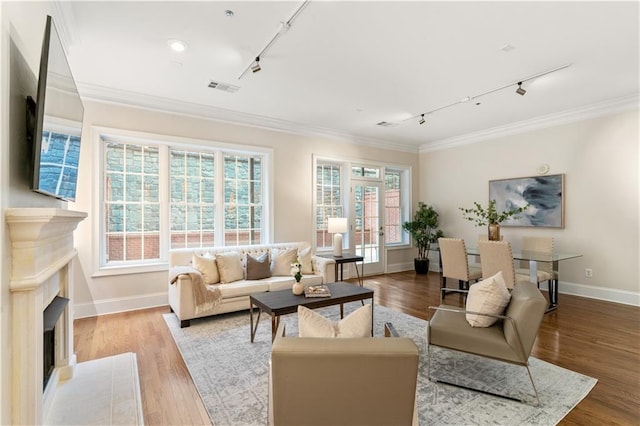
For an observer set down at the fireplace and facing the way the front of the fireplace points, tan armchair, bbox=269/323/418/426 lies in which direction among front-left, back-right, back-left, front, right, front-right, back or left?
front-right

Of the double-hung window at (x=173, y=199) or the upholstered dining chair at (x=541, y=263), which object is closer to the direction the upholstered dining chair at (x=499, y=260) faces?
the upholstered dining chair

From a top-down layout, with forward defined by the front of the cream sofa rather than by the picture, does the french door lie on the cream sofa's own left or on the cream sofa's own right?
on the cream sofa's own left

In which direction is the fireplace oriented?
to the viewer's right

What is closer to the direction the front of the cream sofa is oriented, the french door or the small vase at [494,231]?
the small vase

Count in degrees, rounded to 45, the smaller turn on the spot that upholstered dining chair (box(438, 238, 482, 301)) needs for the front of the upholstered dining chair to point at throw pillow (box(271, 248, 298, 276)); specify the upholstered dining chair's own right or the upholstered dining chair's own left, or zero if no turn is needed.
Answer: approximately 180°

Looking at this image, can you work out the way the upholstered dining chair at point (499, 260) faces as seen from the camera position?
facing away from the viewer and to the right of the viewer

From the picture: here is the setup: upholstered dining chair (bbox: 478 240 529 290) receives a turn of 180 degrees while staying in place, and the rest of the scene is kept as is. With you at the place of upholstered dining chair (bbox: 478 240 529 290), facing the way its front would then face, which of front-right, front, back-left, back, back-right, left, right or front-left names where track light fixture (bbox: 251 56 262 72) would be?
front

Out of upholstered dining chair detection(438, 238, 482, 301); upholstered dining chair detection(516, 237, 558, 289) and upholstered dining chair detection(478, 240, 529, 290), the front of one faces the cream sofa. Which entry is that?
upholstered dining chair detection(516, 237, 558, 289)

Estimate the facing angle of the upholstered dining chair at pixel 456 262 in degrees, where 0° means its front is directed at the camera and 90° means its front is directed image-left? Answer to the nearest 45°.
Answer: approximately 225°

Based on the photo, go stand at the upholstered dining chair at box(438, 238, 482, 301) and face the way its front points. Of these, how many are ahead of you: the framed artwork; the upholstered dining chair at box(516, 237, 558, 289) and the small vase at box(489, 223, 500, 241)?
3

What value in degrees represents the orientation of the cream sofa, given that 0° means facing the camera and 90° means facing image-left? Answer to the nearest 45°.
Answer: approximately 315°
